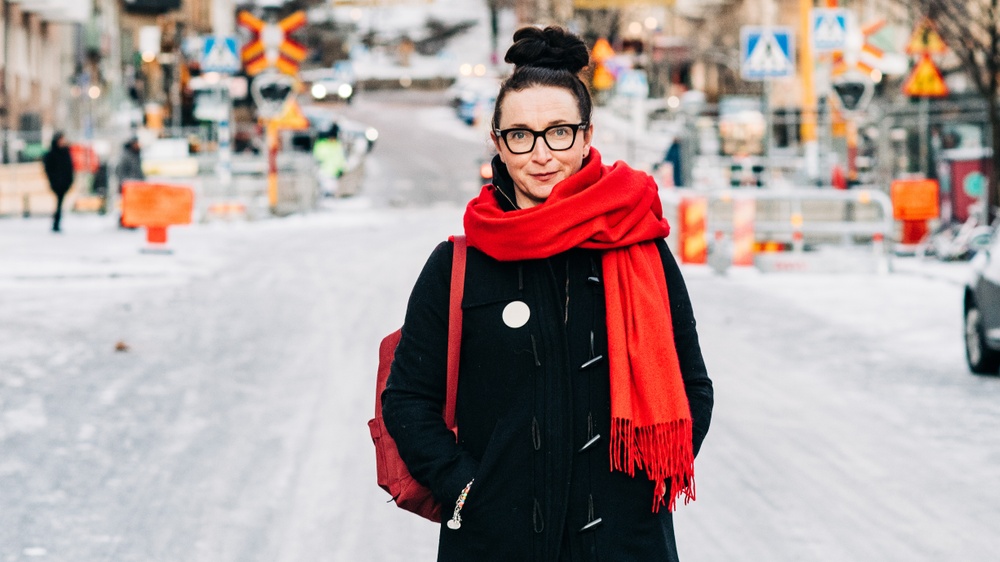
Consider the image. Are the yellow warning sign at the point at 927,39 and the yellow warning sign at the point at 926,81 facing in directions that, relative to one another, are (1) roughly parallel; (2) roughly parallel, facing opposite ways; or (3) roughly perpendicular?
roughly parallel

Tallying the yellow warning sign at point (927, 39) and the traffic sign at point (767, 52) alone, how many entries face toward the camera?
2

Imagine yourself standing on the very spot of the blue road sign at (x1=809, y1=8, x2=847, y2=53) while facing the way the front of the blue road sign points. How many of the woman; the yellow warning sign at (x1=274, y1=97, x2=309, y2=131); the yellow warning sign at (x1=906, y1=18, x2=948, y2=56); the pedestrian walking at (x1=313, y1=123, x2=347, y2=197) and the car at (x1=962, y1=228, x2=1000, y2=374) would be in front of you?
2

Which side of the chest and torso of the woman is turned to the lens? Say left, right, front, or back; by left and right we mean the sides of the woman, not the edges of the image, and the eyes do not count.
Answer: front

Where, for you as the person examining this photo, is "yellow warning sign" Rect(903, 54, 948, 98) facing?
facing the viewer

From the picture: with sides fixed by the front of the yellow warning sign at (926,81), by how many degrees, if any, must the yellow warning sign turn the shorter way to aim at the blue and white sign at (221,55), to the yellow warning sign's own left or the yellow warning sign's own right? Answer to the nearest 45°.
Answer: approximately 90° to the yellow warning sign's own right

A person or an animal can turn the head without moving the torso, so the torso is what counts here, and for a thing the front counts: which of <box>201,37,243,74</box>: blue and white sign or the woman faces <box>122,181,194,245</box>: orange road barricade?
the blue and white sign

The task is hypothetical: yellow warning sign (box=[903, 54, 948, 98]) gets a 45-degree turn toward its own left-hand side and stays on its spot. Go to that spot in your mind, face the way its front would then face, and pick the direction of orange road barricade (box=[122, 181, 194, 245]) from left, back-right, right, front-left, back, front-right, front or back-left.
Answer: back-right

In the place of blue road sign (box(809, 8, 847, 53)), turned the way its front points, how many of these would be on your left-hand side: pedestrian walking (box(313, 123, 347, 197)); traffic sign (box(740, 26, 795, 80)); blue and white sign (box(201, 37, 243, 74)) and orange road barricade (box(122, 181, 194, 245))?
0

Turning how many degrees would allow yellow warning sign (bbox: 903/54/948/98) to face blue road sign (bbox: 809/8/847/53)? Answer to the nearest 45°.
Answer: approximately 90° to its right

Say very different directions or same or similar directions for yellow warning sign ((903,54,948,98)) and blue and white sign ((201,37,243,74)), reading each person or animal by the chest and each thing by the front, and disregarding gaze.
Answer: same or similar directions

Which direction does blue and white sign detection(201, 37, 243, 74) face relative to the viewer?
toward the camera

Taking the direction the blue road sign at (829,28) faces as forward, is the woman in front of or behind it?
in front

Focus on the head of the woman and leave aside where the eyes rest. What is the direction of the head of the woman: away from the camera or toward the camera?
toward the camera

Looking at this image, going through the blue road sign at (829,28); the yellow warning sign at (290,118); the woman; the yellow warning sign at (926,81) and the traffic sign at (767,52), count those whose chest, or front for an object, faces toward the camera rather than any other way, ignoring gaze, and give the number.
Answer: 5
